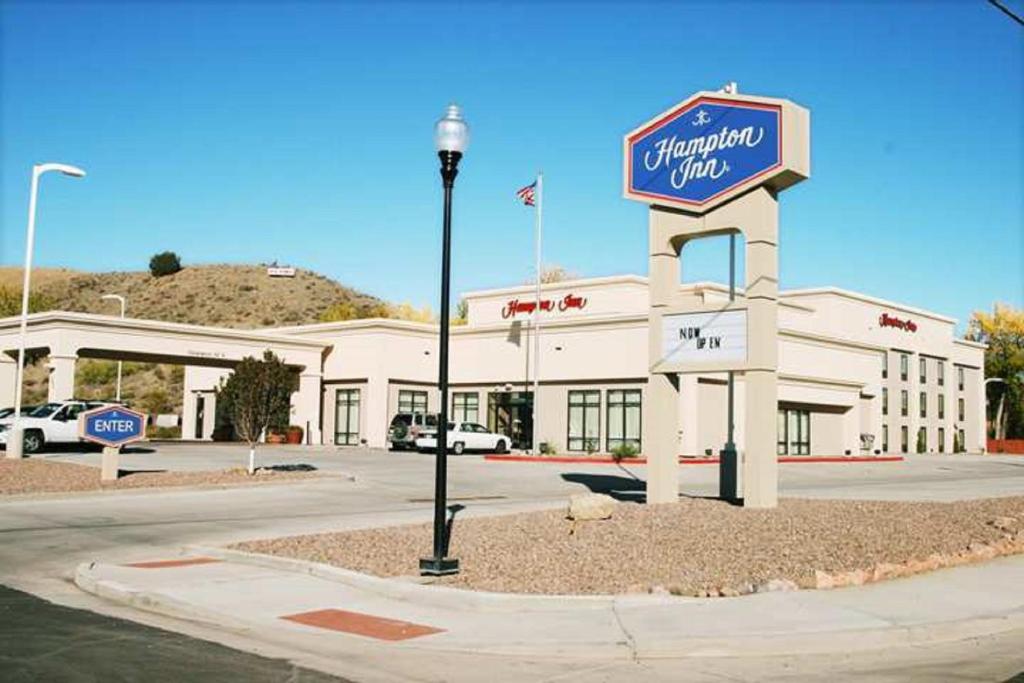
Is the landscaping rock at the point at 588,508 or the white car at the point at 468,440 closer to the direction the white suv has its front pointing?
the landscaping rock

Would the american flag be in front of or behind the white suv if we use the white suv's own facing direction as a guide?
behind

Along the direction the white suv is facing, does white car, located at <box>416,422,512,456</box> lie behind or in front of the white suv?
behind

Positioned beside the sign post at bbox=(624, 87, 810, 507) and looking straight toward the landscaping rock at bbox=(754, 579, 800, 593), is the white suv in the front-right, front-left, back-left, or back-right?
back-right

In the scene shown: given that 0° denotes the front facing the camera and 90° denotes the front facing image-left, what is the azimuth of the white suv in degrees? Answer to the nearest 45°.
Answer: approximately 45°

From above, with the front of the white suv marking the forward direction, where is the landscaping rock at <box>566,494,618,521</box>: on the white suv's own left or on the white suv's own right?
on the white suv's own left

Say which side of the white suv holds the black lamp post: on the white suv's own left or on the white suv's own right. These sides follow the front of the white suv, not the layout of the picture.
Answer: on the white suv's own left

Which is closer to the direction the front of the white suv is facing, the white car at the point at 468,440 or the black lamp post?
the black lamp post
